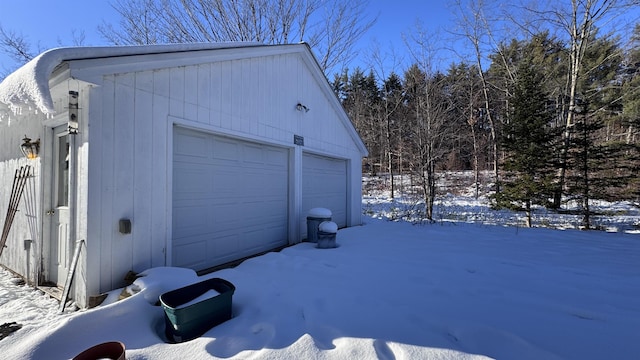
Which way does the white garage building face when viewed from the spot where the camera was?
facing the viewer and to the right of the viewer

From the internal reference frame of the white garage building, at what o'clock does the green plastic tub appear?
The green plastic tub is roughly at 1 o'clock from the white garage building.

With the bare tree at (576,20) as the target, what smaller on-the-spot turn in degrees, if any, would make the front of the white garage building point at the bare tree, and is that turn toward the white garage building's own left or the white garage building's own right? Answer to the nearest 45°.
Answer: approximately 45° to the white garage building's own left

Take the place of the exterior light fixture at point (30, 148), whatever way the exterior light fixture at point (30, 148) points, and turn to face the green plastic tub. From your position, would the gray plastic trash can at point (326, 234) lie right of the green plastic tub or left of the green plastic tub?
left

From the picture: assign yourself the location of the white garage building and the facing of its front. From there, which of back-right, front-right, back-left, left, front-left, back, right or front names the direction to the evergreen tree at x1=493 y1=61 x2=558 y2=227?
front-left

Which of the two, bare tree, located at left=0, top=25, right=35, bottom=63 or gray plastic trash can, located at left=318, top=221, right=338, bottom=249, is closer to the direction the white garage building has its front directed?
the gray plastic trash can

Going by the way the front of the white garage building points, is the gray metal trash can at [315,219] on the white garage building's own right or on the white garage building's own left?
on the white garage building's own left

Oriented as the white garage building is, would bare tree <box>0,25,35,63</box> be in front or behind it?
behind
